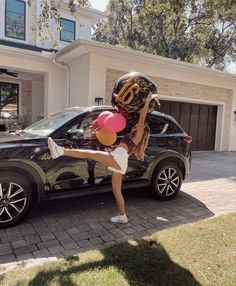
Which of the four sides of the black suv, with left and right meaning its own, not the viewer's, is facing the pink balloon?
left

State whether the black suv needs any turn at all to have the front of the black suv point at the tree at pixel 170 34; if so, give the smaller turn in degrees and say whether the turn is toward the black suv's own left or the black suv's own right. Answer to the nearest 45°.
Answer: approximately 135° to the black suv's own right

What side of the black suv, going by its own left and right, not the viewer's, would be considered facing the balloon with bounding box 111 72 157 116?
left

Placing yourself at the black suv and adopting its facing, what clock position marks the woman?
The woman is roughly at 9 o'clock from the black suv.

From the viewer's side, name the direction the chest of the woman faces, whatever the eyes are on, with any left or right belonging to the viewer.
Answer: facing to the left of the viewer

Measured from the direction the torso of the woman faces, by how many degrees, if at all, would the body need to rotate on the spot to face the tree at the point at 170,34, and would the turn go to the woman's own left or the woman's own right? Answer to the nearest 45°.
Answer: approximately 90° to the woman's own right

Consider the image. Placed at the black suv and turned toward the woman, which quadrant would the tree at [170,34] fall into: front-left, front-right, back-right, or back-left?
back-left

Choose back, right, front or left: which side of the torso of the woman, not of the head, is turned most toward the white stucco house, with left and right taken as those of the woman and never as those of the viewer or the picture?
right

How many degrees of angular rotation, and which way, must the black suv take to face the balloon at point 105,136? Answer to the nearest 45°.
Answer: approximately 90° to its left

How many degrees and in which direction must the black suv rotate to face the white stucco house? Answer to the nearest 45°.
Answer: approximately 135° to its right

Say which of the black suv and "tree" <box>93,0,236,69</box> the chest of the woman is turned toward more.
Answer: the black suv

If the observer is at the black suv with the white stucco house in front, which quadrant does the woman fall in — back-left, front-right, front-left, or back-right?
back-right
